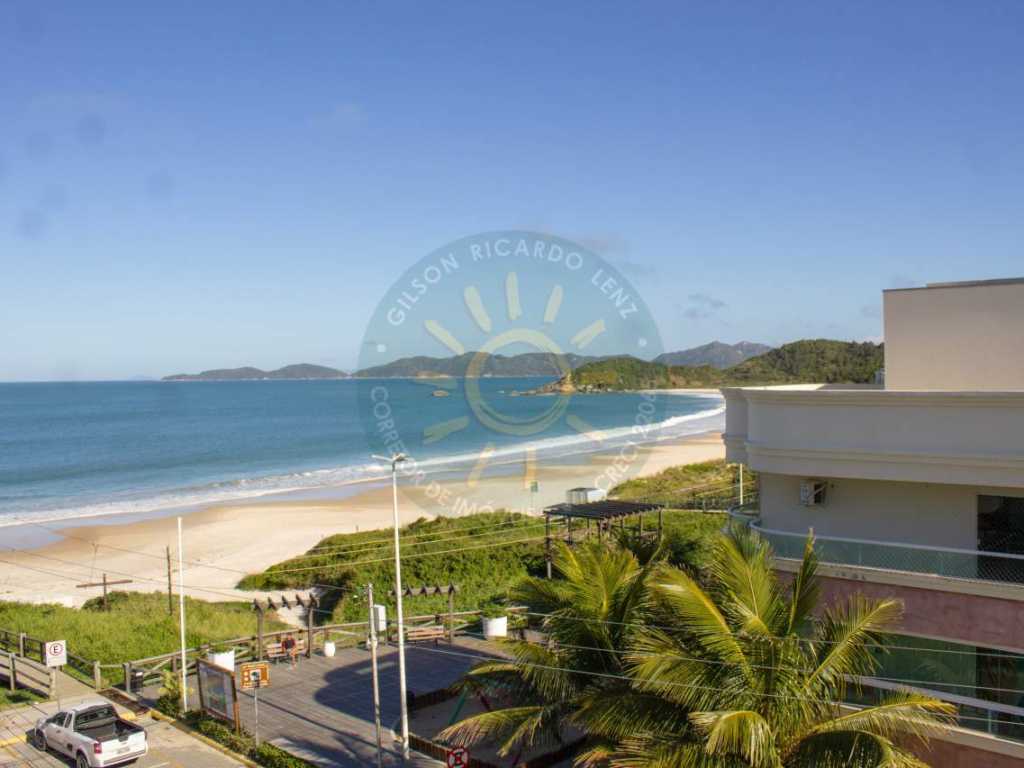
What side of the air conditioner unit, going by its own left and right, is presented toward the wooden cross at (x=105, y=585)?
right

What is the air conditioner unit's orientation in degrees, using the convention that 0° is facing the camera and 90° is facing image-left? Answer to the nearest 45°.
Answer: approximately 45°

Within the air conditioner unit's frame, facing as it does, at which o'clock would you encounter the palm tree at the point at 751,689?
The palm tree is roughly at 11 o'clock from the air conditioner unit.

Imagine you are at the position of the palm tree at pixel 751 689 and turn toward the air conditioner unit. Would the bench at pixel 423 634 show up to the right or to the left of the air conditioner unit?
left

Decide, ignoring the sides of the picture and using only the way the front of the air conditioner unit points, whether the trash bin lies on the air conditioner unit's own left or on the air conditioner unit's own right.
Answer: on the air conditioner unit's own right

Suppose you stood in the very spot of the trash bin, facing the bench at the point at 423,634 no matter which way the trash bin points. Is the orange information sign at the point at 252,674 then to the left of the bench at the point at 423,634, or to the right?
right

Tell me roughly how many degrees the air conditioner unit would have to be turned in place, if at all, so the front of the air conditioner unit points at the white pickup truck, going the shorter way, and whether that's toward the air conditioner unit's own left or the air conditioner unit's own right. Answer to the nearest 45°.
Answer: approximately 45° to the air conditioner unit's own right
